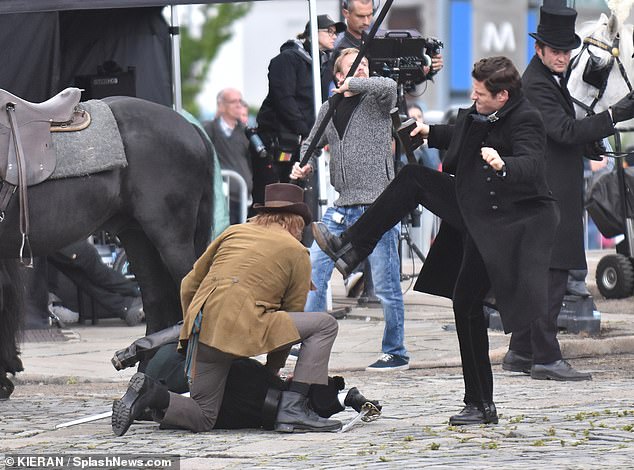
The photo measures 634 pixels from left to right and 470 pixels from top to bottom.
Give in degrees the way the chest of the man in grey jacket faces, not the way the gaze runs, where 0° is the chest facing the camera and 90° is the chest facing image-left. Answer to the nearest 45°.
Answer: approximately 45°

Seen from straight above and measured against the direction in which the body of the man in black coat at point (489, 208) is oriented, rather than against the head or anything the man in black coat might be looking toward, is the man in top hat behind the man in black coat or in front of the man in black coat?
behind

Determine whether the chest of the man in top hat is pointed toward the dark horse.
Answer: no

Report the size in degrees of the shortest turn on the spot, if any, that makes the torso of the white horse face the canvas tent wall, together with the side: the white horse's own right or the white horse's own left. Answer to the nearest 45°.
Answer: approximately 45° to the white horse's own right

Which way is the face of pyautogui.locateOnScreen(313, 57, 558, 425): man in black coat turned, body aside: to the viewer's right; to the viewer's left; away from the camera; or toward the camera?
to the viewer's left

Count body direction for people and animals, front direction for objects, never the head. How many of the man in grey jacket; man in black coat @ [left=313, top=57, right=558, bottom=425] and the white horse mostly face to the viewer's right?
0

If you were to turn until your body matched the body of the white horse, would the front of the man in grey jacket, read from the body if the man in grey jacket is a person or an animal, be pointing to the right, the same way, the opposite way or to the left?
the same way

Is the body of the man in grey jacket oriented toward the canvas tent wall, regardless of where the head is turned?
no

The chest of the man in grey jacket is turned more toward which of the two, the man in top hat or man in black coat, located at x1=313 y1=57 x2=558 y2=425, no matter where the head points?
the man in black coat
